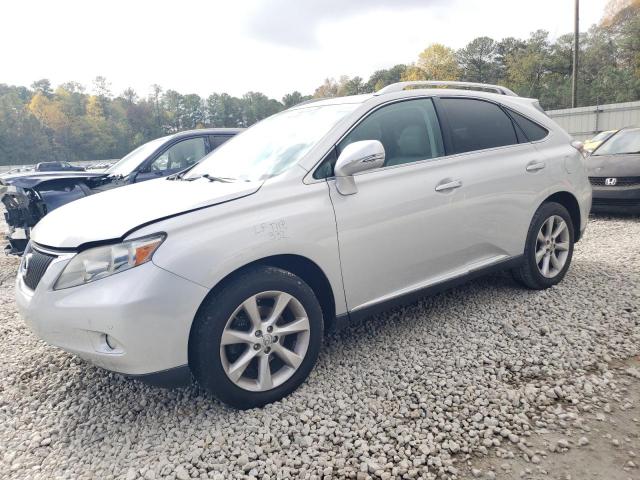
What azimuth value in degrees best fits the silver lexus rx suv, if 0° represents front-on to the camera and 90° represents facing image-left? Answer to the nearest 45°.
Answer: approximately 45°

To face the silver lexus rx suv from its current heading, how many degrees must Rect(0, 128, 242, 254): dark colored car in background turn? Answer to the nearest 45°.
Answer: approximately 90° to its left

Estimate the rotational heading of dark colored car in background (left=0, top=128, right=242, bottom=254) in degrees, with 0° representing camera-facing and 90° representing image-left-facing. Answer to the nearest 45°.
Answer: approximately 45°

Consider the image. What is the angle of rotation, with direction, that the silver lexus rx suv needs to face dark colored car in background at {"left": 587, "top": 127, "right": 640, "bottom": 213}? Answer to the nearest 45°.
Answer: approximately 180°

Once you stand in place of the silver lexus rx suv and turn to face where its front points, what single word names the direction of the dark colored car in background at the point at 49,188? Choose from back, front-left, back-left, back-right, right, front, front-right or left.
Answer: right

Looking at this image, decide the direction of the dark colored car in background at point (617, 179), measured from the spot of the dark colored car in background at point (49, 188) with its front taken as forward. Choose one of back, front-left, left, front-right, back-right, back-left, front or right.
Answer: back-left

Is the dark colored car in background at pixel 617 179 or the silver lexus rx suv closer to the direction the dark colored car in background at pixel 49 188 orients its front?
the silver lexus rx suv

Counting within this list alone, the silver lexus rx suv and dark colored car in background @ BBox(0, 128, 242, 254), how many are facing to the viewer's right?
0
